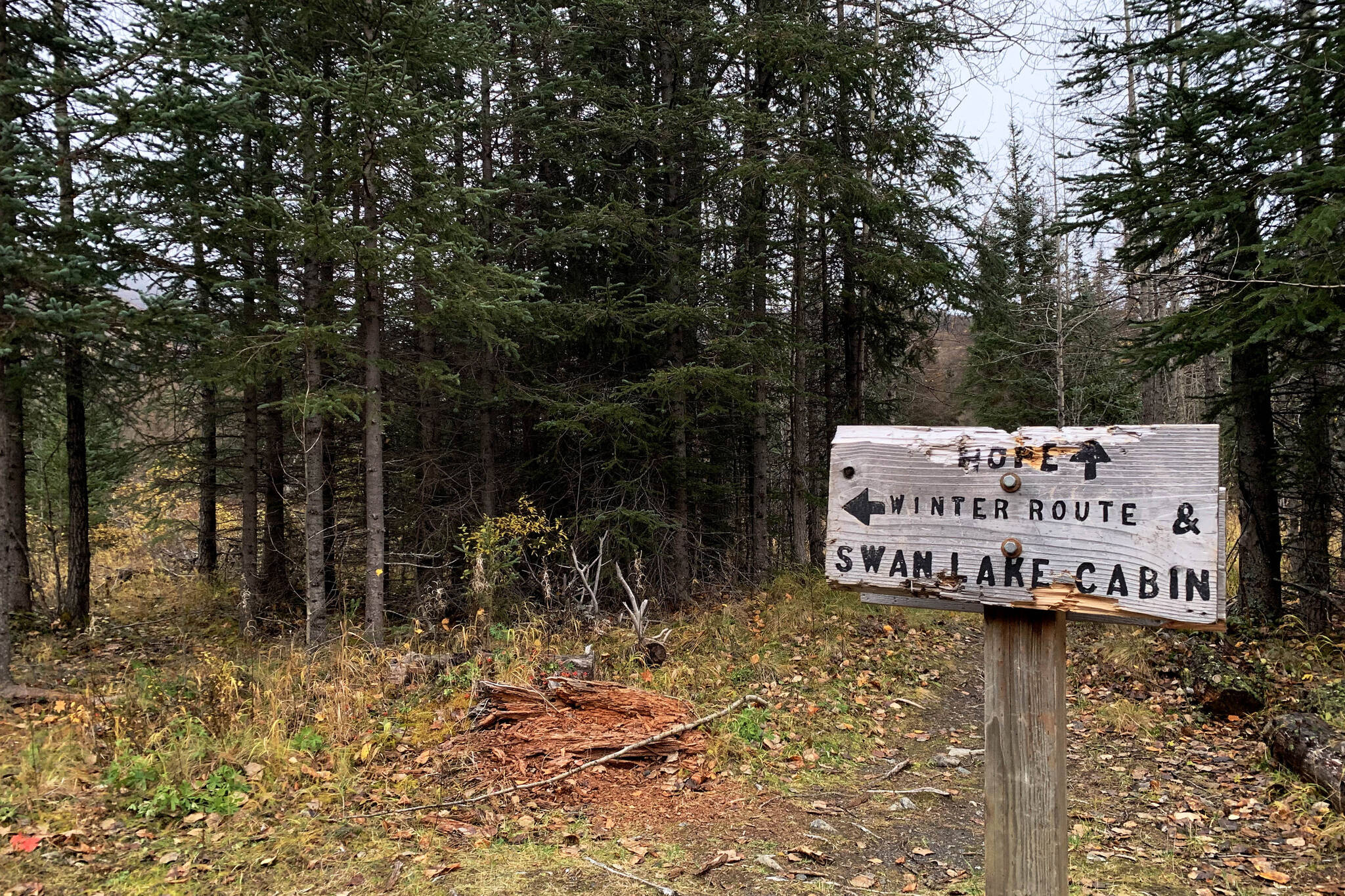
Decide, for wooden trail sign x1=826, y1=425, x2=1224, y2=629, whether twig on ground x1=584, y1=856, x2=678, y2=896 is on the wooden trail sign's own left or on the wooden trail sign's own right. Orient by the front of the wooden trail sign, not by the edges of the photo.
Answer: on the wooden trail sign's own right

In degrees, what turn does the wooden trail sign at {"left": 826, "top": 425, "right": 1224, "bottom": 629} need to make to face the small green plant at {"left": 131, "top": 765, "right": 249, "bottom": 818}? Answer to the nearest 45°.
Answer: approximately 90° to its right

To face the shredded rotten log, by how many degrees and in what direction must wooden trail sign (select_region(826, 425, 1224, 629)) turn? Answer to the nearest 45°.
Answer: approximately 135° to its right

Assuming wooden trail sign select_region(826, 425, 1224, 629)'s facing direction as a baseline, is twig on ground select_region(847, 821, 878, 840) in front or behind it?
behind

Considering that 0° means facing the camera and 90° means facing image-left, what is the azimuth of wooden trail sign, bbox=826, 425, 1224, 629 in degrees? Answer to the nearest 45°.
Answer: approximately 0°

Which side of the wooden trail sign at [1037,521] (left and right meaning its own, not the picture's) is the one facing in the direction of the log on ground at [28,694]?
right
